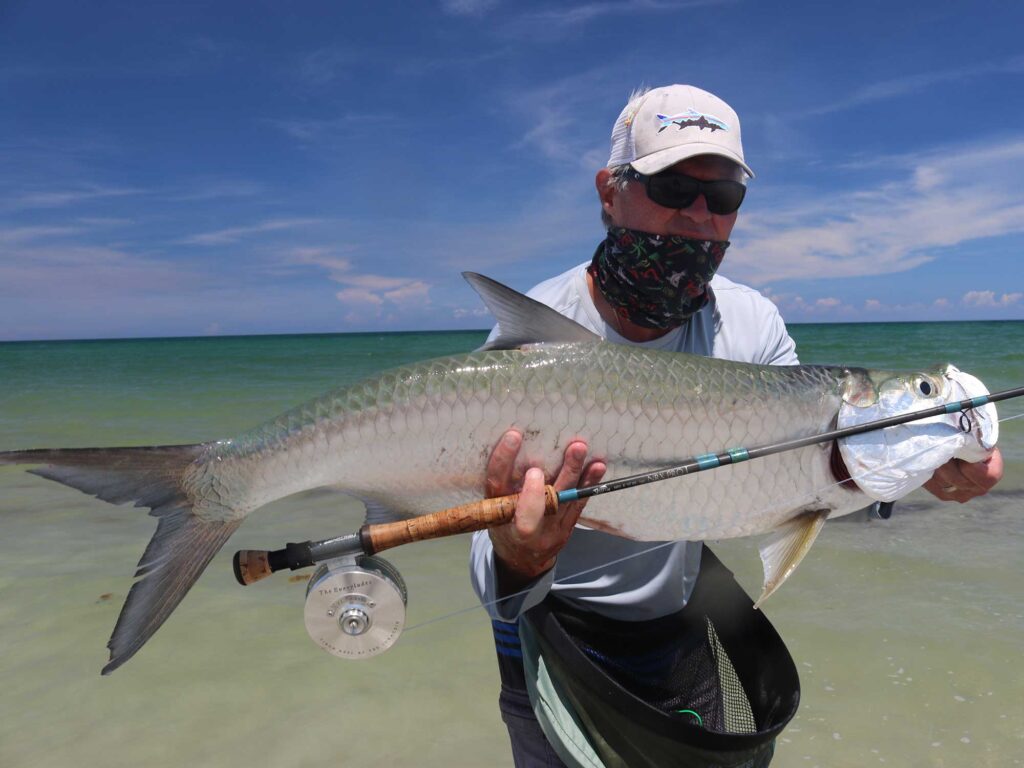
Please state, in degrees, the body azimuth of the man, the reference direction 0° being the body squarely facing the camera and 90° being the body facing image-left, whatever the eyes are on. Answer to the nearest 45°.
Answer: approximately 315°
